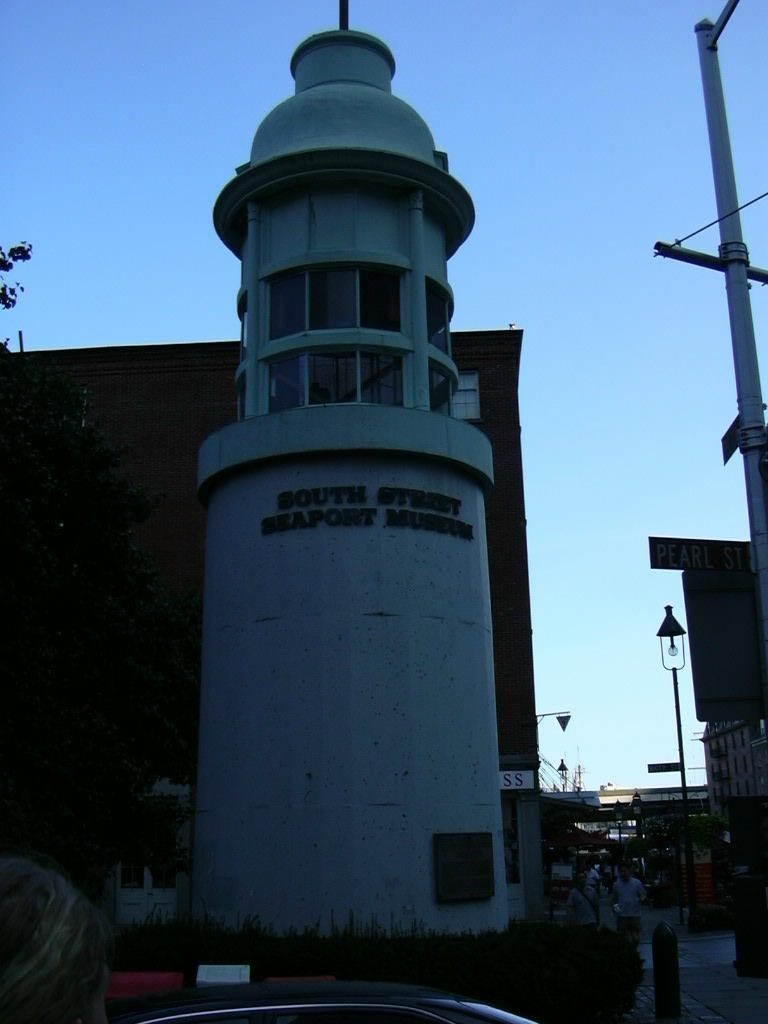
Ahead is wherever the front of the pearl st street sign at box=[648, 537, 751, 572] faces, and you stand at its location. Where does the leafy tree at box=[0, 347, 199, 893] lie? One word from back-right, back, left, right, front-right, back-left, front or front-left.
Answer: back-right

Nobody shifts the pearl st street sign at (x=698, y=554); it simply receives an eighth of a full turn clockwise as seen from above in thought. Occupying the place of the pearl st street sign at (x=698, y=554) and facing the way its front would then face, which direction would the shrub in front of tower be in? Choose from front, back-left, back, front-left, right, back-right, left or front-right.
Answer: right

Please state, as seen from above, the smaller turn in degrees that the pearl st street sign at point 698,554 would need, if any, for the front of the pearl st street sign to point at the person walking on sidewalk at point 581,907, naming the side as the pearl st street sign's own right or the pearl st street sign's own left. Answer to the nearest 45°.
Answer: approximately 180°

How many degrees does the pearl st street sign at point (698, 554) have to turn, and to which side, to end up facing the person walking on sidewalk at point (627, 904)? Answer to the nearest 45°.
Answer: approximately 180°

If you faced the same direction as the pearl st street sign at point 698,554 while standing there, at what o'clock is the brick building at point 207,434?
The brick building is roughly at 5 o'clock from the pearl st street sign.

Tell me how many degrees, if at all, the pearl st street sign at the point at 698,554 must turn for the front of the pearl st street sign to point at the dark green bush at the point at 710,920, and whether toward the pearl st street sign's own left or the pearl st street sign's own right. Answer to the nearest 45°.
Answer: approximately 180°

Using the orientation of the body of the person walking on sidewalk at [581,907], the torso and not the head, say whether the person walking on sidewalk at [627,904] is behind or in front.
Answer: in front
